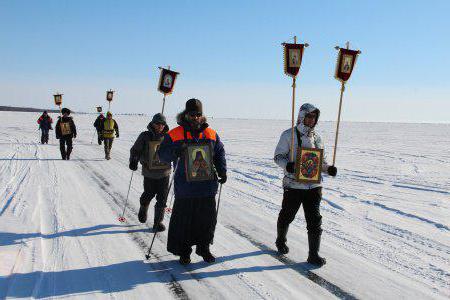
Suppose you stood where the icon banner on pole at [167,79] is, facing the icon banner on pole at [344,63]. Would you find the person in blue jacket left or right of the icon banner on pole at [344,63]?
right

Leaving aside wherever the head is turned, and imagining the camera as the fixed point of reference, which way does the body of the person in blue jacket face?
toward the camera

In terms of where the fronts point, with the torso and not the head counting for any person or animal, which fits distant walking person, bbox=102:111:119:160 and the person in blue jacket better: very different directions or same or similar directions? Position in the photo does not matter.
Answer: same or similar directions

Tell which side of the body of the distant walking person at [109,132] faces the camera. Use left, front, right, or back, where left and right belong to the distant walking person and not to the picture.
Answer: front

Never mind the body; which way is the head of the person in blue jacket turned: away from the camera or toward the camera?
toward the camera

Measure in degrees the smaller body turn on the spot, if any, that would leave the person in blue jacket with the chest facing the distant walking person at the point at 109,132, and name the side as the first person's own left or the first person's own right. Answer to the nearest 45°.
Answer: approximately 180°

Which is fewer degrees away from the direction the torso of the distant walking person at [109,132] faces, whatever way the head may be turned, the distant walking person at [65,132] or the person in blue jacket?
the person in blue jacket

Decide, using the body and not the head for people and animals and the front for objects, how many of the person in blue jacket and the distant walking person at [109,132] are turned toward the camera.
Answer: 2

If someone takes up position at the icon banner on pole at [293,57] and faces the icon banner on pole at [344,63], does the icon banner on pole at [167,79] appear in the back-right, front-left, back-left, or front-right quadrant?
back-left

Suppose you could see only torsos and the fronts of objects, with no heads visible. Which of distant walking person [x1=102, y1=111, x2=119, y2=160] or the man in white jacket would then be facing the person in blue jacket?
the distant walking person

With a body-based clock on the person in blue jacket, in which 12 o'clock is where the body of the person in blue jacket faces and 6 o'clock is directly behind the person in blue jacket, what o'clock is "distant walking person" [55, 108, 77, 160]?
The distant walking person is roughly at 5 o'clock from the person in blue jacket.

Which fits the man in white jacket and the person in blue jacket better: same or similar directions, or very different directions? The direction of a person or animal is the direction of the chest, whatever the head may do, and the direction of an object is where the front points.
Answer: same or similar directions

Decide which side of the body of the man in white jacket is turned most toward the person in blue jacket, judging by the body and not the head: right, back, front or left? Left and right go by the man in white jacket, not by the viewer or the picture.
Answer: right

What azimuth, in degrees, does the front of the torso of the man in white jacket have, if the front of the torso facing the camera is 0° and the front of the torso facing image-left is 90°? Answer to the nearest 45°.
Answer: approximately 315°
